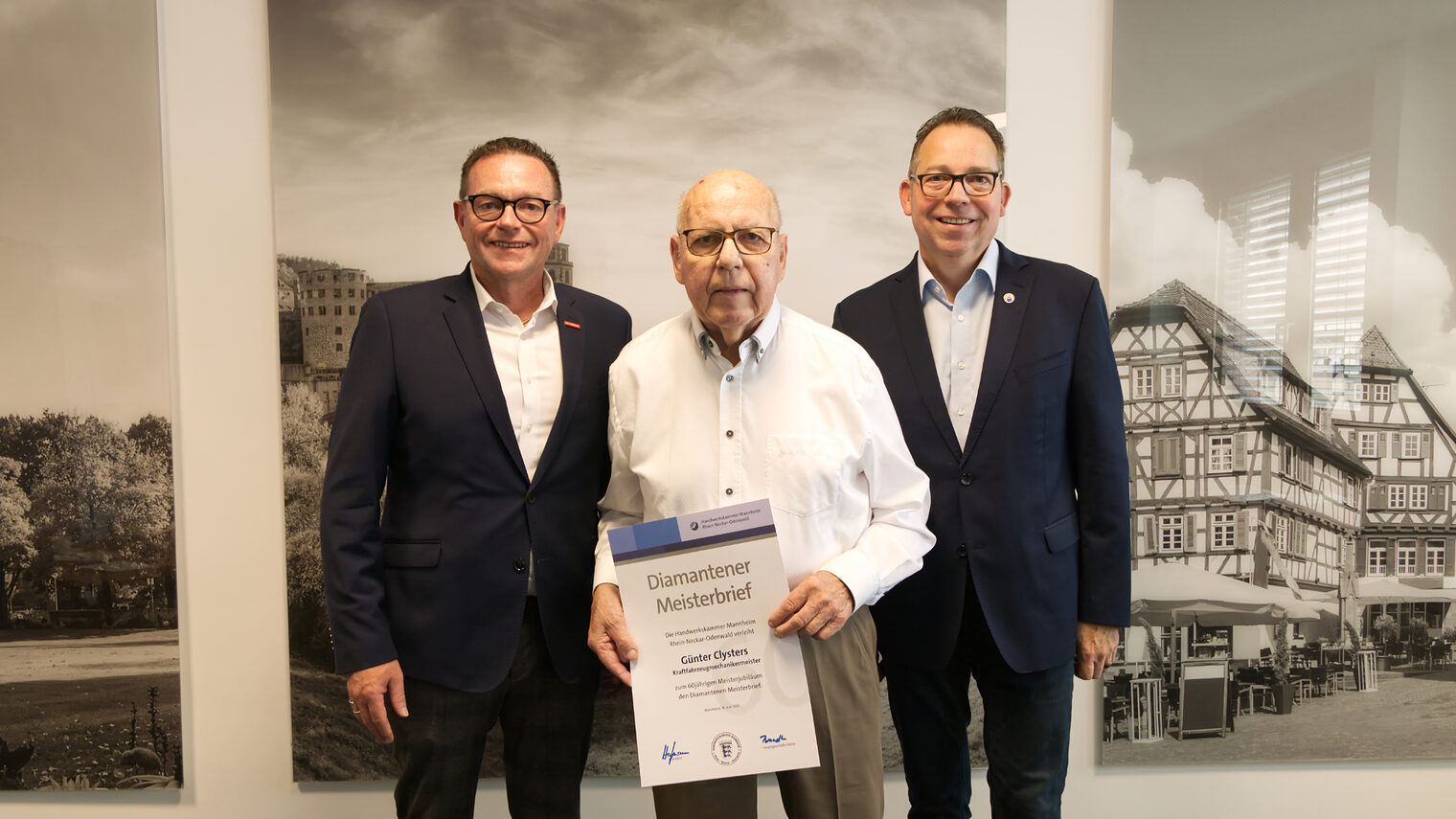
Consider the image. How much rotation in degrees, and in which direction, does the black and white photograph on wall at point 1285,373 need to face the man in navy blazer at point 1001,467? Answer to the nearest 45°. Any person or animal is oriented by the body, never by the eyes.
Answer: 0° — it already faces them

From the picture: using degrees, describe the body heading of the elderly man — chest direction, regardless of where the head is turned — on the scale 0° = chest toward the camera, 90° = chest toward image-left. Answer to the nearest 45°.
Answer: approximately 0°

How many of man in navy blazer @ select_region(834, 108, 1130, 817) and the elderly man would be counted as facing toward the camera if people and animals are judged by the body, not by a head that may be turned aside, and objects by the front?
2

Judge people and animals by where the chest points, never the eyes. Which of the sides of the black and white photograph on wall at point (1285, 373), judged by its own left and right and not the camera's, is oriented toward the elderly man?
right

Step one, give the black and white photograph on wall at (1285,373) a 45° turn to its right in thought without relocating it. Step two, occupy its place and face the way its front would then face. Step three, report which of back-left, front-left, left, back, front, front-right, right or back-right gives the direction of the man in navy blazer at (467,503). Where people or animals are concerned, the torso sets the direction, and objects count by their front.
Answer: front

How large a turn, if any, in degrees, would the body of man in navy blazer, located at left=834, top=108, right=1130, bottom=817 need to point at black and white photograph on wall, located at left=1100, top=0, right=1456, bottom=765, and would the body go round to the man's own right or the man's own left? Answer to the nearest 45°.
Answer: approximately 135° to the man's own left

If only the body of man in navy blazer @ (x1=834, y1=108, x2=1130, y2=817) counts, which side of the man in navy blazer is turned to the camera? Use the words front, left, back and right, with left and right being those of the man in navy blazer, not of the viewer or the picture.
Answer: front

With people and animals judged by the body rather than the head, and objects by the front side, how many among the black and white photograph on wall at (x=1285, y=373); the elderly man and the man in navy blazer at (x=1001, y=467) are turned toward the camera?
3

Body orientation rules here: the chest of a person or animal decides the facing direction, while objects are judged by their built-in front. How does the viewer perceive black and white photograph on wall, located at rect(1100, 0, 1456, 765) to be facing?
facing the viewer
